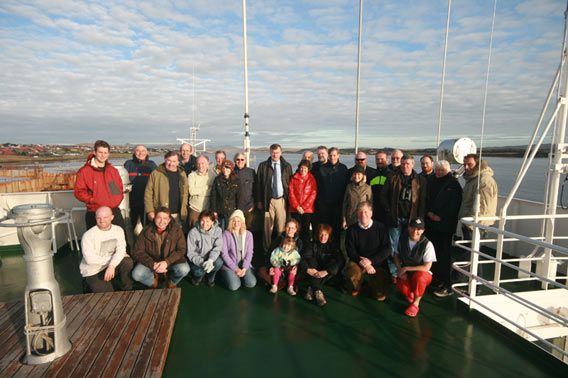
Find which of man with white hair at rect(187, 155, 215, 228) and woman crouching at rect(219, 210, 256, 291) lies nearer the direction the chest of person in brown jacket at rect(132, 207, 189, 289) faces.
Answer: the woman crouching

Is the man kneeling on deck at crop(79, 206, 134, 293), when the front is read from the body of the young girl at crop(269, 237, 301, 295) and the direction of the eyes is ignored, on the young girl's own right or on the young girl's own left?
on the young girl's own right

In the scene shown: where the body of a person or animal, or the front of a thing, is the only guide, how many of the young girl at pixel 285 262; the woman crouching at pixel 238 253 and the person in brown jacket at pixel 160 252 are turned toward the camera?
3

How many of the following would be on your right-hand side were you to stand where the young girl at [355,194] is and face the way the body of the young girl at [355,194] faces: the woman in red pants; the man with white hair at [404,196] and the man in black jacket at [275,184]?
1

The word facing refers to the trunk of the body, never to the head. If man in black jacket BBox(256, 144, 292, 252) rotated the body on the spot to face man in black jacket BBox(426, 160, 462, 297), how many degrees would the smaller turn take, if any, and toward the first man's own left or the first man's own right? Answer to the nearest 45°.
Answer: approximately 45° to the first man's own left

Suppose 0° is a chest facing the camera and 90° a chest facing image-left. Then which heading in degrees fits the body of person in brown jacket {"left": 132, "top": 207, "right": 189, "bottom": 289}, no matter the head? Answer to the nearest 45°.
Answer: approximately 0°

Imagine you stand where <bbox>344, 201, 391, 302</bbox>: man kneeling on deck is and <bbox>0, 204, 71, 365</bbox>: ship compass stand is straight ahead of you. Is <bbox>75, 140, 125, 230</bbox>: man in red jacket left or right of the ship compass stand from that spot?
right

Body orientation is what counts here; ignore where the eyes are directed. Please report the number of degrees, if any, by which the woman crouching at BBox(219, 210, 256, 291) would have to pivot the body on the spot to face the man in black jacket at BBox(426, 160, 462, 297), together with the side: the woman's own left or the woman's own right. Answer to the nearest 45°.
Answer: approximately 90° to the woman's own left

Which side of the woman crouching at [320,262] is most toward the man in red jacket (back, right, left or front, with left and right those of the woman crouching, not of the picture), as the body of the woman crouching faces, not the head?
right

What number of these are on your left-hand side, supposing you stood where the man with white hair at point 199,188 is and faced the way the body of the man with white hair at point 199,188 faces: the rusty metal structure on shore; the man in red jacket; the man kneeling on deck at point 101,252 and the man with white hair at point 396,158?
1

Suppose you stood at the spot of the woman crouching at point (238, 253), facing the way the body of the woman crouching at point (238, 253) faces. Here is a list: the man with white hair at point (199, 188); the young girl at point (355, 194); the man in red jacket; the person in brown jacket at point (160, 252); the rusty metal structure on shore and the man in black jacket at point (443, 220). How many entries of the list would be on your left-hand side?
2
